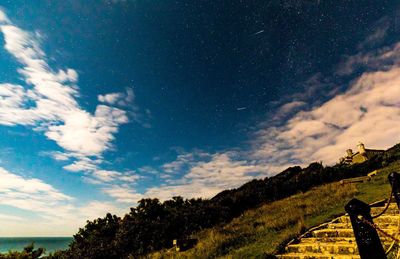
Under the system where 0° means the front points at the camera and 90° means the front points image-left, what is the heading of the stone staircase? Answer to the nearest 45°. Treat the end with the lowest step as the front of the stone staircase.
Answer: approximately 0°

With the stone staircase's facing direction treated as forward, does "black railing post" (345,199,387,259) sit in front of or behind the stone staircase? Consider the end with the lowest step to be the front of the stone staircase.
in front

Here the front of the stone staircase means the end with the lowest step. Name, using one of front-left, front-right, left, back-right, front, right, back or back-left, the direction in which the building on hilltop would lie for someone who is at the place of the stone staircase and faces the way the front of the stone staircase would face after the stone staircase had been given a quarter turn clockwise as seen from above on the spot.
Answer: right
